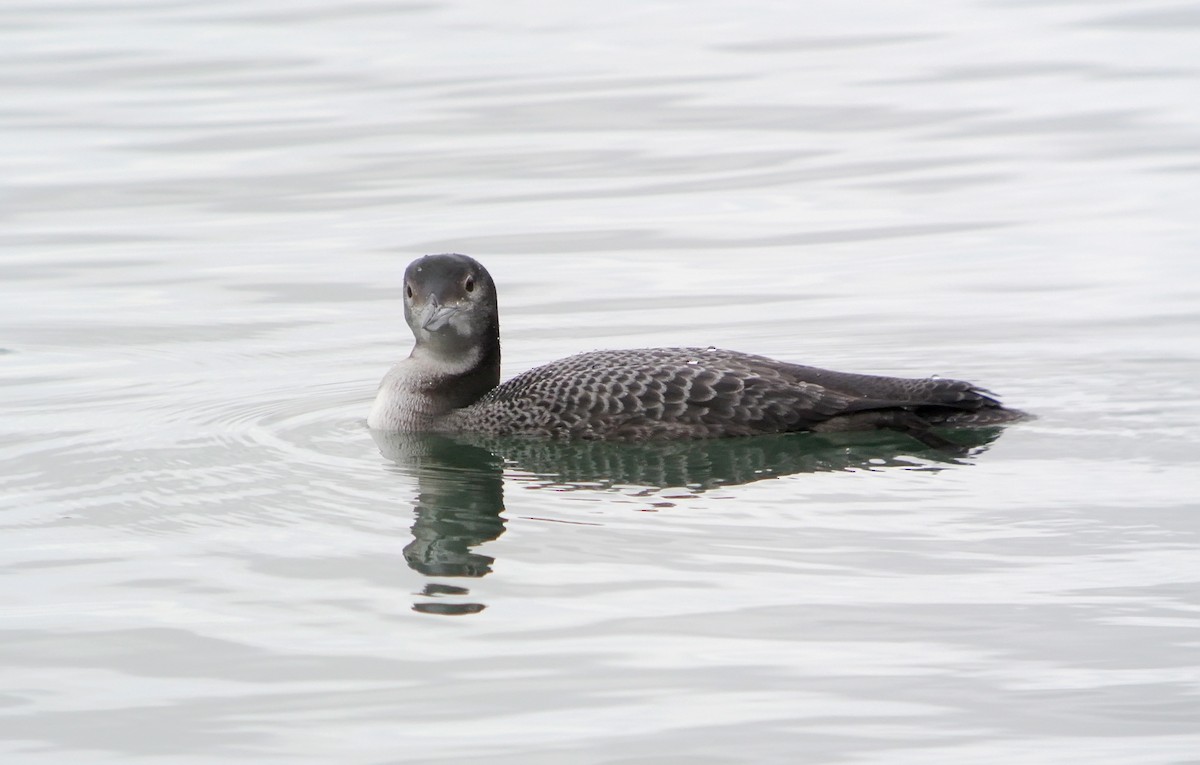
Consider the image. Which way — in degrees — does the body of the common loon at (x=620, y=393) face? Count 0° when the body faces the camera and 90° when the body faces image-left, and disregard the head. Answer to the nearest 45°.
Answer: approximately 90°
